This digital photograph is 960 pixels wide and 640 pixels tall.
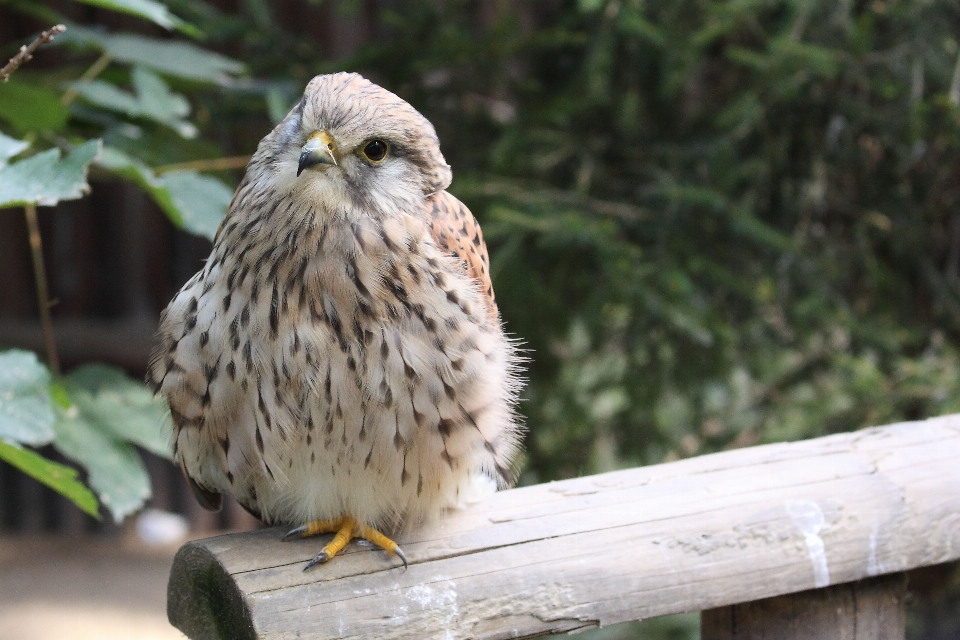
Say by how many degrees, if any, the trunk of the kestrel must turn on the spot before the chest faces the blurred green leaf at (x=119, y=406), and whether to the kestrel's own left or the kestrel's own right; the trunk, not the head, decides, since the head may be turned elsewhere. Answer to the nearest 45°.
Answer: approximately 135° to the kestrel's own right

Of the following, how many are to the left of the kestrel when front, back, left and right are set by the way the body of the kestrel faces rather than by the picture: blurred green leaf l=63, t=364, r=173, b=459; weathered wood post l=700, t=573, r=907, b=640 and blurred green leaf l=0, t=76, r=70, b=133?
1

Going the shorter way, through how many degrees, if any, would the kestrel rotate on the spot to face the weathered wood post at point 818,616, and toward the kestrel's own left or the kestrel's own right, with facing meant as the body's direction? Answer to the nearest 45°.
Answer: approximately 90° to the kestrel's own left

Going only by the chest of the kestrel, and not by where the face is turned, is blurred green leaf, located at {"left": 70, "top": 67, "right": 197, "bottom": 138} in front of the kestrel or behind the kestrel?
behind

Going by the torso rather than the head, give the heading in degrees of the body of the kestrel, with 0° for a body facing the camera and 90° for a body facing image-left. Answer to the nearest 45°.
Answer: approximately 0°
